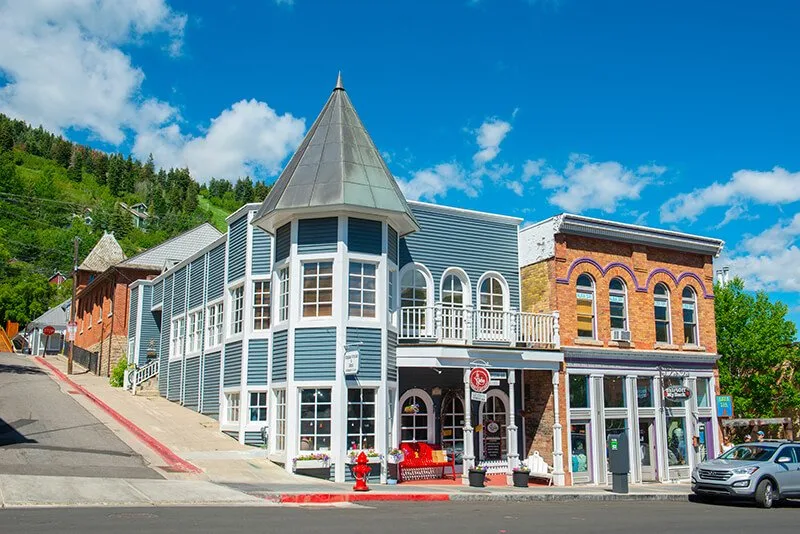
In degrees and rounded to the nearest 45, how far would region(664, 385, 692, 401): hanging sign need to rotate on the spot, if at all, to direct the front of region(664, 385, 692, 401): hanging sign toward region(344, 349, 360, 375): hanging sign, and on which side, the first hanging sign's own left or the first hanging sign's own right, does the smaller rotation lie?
approximately 45° to the first hanging sign's own right

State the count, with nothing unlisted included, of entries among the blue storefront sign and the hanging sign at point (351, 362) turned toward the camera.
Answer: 2

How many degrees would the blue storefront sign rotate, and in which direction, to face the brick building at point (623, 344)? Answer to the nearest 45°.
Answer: approximately 45° to its right

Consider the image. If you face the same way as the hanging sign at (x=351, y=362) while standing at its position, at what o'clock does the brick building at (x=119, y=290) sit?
The brick building is roughly at 5 o'clock from the hanging sign.

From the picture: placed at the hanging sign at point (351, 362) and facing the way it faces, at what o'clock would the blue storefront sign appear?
The blue storefront sign is roughly at 8 o'clock from the hanging sign.

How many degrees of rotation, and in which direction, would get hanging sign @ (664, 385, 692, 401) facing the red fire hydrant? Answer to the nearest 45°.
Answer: approximately 45° to its right
